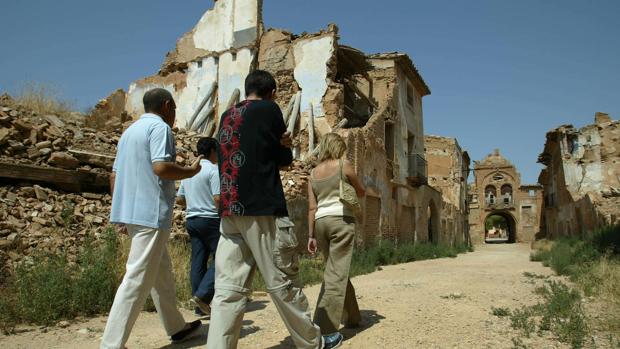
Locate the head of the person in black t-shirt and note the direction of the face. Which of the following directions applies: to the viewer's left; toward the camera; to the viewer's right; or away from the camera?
away from the camera

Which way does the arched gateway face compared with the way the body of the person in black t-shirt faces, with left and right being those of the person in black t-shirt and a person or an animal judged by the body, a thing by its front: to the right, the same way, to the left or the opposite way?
the opposite way

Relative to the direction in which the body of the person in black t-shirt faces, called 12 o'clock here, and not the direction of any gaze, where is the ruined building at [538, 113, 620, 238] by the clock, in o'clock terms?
The ruined building is roughly at 12 o'clock from the person in black t-shirt.

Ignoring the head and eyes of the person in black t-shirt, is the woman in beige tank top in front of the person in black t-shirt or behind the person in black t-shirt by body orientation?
in front

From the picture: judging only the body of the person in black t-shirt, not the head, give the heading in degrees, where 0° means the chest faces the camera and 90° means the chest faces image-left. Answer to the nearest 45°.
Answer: approximately 225°

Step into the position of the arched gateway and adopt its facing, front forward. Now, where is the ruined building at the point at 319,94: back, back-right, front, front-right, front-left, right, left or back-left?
front

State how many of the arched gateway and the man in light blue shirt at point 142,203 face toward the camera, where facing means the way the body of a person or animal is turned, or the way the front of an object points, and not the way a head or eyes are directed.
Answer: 1

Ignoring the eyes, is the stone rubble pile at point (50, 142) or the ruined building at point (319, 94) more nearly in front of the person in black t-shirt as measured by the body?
the ruined building

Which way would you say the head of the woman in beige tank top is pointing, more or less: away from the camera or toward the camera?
away from the camera

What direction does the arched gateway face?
toward the camera

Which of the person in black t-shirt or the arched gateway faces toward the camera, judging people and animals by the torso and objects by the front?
the arched gateway

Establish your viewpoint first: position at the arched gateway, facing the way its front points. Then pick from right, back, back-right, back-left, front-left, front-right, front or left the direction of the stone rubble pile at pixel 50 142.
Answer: front

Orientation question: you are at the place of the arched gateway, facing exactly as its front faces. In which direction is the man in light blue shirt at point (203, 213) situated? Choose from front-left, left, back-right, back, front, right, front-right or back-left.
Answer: front

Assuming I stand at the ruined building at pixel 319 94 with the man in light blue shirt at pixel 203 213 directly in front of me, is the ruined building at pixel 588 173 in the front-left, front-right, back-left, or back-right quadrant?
back-left

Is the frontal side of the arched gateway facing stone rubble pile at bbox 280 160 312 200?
yes

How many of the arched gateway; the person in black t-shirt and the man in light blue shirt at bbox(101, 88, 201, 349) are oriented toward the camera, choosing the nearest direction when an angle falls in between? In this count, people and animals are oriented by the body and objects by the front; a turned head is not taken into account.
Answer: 1

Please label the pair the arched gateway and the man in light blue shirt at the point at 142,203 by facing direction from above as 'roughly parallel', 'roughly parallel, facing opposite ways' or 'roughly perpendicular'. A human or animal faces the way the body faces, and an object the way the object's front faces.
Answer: roughly parallel, facing opposite ways

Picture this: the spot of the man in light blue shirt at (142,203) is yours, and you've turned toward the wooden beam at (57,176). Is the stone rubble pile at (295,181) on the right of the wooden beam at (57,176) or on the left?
right
